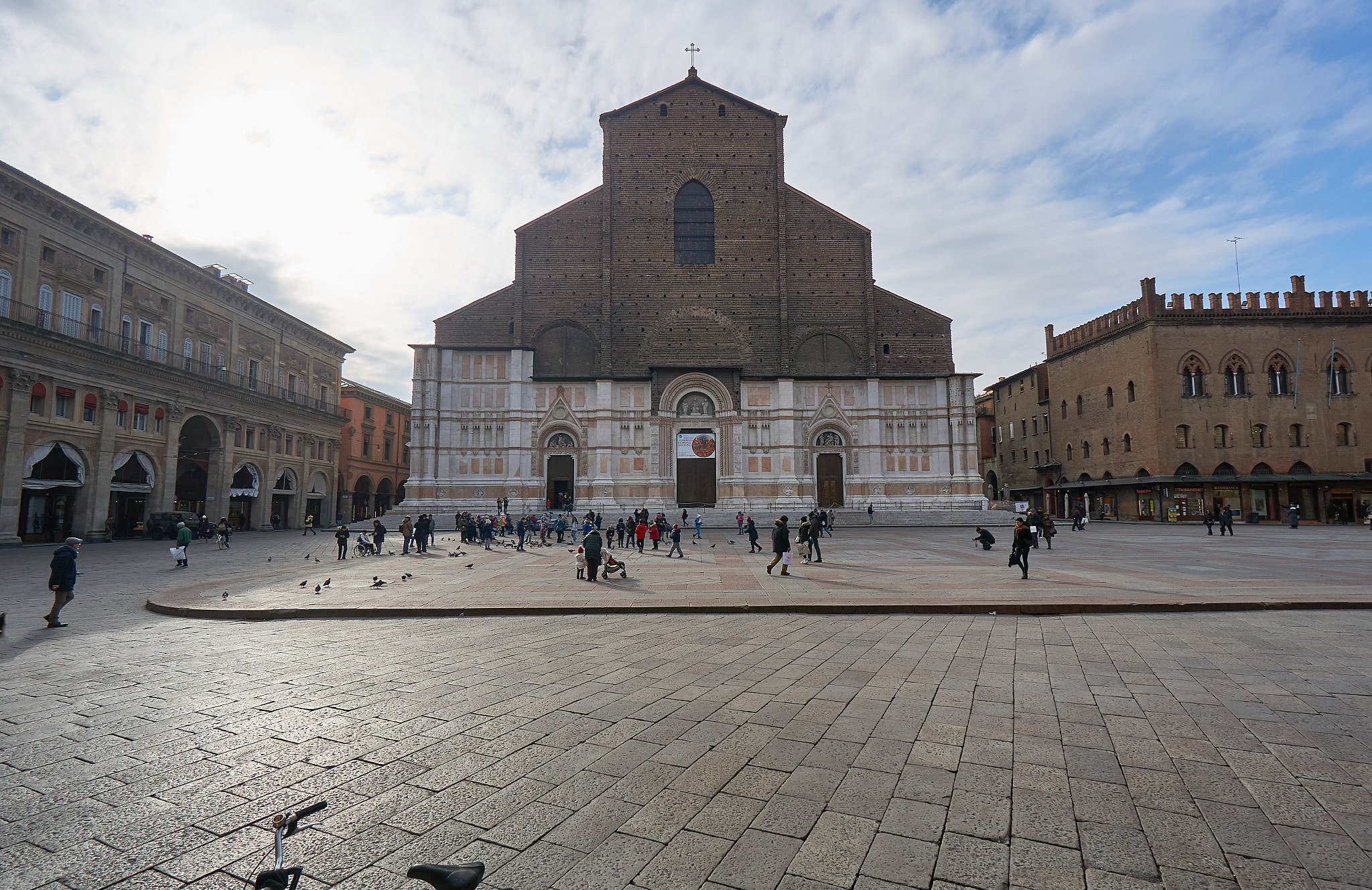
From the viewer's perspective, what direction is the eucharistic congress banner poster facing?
toward the camera

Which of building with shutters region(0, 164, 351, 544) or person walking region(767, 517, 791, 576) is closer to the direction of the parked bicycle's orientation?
the building with shutters

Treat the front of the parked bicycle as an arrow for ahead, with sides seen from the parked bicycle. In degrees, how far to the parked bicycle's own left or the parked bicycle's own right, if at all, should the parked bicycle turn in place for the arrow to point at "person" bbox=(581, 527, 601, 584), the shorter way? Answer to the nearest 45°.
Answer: approximately 90° to the parked bicycle's own right

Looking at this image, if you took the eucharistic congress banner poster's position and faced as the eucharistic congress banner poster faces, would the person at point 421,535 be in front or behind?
in front

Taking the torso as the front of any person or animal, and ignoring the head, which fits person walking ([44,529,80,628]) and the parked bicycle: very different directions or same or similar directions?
very different directions

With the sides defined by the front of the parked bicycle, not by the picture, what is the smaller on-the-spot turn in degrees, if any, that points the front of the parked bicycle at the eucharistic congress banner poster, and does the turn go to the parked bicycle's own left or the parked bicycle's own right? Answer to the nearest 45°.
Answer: approximately 135° to the parked bicycle's own right

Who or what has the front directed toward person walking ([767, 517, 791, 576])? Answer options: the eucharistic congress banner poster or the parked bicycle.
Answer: the eucharistic congress banner poster

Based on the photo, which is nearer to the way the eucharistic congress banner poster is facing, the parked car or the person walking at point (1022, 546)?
the person walking

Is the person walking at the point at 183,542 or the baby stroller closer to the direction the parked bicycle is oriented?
the person walking

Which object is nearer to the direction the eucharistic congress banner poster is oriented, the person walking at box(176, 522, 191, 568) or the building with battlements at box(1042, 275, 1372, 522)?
the person walking

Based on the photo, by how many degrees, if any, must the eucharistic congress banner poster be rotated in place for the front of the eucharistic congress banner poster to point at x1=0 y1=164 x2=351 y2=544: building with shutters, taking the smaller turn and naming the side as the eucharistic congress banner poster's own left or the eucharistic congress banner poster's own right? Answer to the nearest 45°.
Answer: approximately 45° to the eucharistic congress banner poster's own right

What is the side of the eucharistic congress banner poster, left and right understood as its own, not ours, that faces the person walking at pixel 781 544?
front
